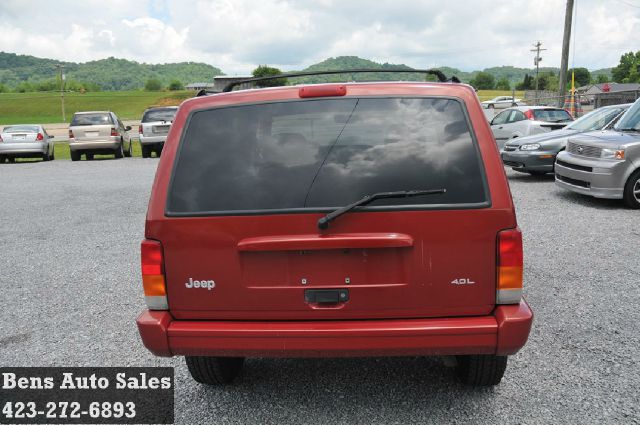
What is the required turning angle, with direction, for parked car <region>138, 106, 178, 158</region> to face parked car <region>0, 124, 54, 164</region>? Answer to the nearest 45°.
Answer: approximately 90° to its left

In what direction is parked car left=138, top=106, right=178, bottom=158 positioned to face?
away from the camera

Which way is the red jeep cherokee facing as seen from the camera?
away from the camera

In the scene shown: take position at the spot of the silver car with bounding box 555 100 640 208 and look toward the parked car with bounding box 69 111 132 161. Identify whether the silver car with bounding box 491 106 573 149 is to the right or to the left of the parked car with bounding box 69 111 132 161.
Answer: right

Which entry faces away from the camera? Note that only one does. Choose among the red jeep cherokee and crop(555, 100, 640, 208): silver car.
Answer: the red jeep cherokee

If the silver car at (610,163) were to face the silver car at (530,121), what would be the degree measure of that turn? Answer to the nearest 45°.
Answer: approximately 135° to its right

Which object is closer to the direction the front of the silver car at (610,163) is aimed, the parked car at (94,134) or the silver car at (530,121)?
the parked car

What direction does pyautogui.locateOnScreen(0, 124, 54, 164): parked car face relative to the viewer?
away from the camera

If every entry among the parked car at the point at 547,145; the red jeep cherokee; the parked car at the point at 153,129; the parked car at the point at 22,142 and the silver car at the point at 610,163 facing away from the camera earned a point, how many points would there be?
3

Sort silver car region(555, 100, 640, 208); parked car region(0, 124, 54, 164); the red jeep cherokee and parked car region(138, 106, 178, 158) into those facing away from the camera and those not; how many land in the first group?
3

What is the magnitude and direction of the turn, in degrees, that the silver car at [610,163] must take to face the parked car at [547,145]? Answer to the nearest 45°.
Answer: approximately 135° to its right

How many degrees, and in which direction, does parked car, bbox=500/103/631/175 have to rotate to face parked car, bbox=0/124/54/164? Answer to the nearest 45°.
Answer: approximately 45° to its right
